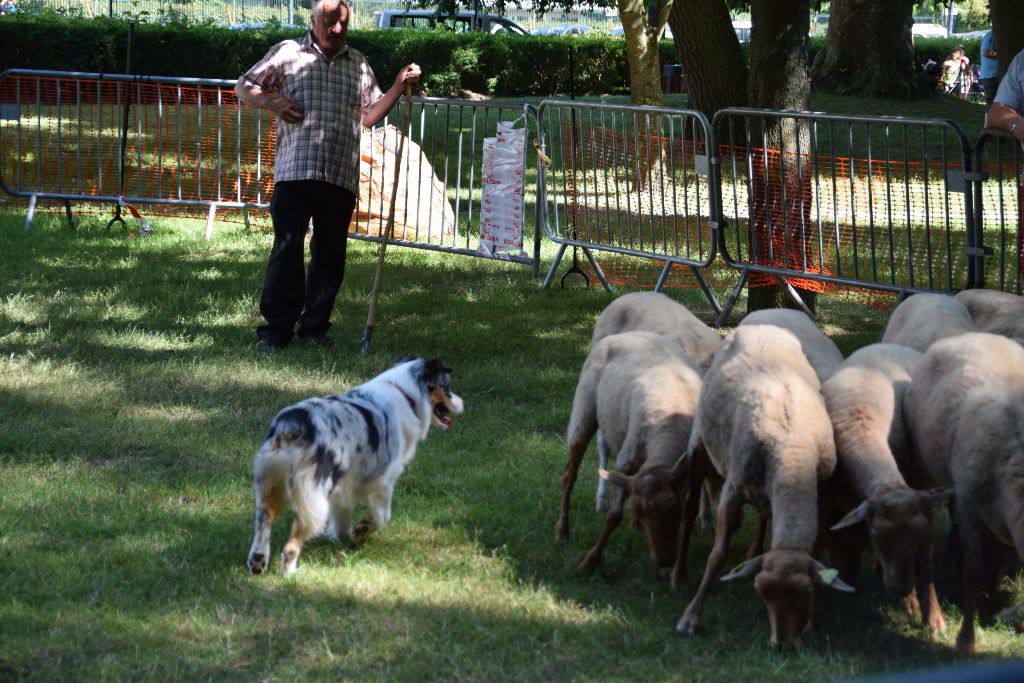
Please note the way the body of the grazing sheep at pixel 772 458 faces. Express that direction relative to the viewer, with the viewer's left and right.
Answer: facing the viewer

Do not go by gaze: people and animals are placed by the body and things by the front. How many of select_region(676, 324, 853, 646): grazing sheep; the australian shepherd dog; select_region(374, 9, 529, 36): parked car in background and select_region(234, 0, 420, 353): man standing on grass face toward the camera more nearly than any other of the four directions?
2

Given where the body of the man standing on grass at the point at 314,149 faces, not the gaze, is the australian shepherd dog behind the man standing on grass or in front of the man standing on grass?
in front

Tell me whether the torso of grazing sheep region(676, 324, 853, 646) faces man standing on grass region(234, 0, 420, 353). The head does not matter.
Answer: no

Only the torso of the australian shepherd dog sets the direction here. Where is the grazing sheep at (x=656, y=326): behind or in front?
in front

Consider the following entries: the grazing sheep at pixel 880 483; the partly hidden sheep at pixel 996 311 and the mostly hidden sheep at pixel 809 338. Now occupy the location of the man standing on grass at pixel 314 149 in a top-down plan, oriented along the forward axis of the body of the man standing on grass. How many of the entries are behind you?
0

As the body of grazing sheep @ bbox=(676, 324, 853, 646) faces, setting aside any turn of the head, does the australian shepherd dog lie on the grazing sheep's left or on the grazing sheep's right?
on the grazing sheep's right

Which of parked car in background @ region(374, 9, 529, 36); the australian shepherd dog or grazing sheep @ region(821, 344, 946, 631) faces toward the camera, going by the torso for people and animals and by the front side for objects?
the grazing sheep

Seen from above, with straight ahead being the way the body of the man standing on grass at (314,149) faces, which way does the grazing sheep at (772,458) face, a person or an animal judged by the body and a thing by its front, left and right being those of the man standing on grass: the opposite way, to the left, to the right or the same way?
the same way

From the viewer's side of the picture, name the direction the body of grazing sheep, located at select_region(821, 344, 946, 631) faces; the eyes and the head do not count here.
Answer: toward the camera

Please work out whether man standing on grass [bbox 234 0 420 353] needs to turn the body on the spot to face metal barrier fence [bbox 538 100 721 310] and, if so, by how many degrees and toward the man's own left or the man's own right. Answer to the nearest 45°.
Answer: approximately 135° to the man's own left

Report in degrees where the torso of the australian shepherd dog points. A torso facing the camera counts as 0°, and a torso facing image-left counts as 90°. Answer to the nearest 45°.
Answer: approximately 225°

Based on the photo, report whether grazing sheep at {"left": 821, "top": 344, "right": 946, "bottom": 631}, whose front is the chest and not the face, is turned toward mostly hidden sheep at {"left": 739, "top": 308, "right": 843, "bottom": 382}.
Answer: no
